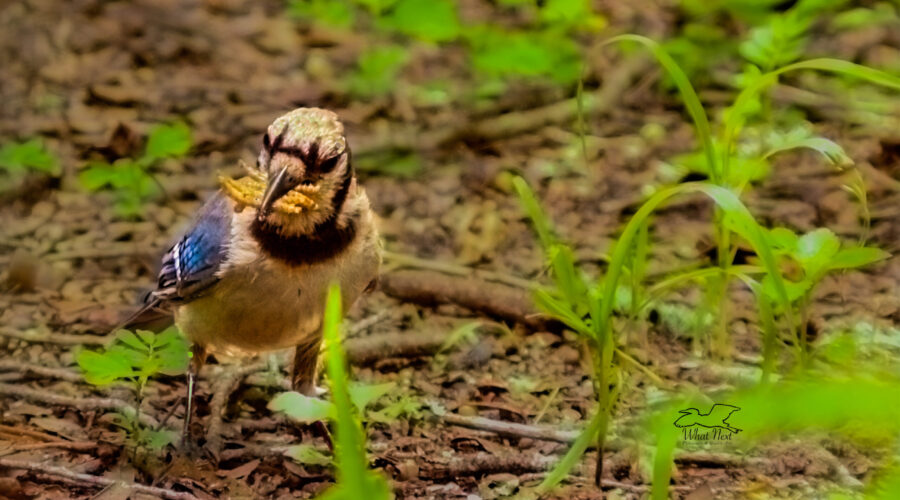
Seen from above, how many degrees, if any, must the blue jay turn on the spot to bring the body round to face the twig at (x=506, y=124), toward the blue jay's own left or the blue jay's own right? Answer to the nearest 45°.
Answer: approximately 90° to the blue jay's own left

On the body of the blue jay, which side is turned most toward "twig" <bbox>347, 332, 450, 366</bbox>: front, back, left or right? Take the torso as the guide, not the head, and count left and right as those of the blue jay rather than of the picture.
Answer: left

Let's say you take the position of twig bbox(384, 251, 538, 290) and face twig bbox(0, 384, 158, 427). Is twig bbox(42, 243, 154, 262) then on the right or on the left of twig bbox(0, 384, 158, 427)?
right

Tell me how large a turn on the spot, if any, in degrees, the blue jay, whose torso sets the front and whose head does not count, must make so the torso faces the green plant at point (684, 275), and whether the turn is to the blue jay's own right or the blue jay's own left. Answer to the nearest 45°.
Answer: approximately 45° to the blue jay's own left

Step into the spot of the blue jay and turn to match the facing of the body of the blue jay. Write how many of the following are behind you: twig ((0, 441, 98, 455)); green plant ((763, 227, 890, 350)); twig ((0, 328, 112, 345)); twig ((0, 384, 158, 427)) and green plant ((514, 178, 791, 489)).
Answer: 3

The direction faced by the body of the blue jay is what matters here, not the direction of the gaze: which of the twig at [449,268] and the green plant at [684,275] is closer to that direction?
the green plant

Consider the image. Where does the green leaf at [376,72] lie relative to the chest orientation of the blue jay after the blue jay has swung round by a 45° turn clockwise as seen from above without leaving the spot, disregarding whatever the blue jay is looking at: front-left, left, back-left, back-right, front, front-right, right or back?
back

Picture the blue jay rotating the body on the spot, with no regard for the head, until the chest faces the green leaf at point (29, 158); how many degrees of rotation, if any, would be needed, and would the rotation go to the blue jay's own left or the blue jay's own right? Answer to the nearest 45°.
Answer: approximately 180°

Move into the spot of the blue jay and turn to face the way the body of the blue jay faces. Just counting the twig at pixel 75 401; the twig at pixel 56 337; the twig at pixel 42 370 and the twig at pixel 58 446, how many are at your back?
4

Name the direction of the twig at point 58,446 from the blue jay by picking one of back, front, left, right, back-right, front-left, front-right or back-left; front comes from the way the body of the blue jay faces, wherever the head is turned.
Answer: right

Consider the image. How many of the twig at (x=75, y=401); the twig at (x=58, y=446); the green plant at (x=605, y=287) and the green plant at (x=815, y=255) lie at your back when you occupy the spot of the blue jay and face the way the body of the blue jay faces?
2

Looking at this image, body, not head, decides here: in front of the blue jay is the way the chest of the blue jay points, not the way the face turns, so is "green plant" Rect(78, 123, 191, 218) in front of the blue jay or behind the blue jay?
behind

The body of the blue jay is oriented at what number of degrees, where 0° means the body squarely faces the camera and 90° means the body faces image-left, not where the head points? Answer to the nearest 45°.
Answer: approximately 315°
